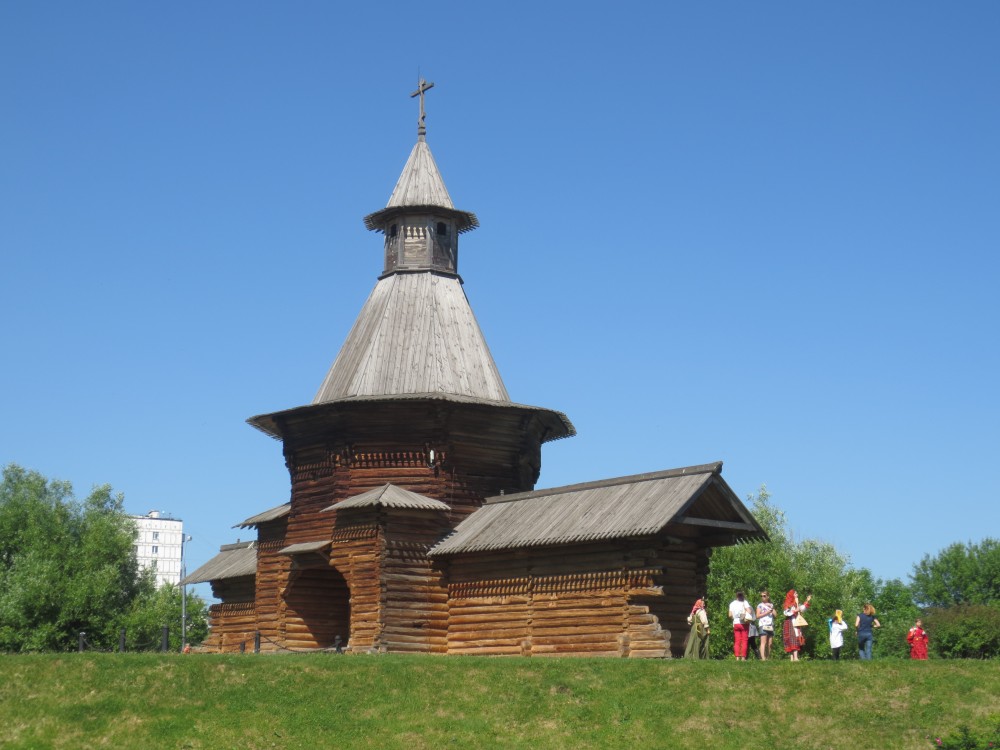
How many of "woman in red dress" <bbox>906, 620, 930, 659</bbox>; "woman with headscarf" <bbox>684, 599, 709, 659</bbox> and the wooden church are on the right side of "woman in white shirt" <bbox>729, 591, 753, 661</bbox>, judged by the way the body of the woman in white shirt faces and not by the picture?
1

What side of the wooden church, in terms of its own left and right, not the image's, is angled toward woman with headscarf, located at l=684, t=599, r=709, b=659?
left

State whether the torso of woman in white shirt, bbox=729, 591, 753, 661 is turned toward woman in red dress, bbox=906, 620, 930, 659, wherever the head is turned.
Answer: no

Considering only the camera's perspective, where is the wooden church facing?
facing the viewer and to the left of the viewer

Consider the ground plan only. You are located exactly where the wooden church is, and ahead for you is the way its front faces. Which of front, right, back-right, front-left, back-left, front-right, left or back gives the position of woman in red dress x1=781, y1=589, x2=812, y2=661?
left

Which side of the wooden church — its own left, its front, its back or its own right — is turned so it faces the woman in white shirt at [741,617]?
left

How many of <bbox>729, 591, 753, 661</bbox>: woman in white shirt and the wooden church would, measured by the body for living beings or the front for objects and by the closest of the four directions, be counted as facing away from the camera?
1

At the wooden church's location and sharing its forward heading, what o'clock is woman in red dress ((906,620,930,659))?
The woman in red dress is roughly at 9 o'clock from the wooden church.

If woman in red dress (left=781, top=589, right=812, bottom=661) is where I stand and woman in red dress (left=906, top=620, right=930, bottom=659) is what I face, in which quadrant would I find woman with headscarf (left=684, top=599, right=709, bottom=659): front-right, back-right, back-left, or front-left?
back-left

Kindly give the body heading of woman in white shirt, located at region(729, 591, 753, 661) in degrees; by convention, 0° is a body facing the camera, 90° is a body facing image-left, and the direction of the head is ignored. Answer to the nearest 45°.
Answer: approximately 180°

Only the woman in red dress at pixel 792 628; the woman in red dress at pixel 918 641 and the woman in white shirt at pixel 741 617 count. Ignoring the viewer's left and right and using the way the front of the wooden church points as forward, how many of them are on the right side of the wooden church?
0
